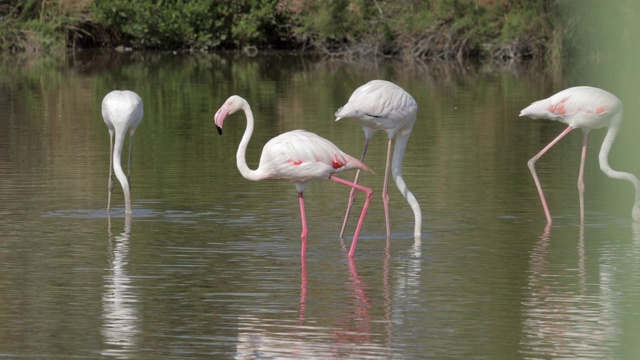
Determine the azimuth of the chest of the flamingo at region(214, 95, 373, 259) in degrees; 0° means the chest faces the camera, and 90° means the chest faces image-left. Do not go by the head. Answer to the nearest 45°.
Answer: approximately 90°

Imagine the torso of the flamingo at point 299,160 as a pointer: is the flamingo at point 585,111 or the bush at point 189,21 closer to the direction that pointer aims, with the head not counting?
the bush

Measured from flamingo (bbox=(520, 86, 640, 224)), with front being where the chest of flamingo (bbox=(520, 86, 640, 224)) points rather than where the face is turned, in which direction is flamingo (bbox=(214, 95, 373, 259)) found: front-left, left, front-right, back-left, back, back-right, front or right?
back-right

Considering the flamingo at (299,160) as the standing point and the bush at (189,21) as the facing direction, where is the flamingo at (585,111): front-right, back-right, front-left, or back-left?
front-right

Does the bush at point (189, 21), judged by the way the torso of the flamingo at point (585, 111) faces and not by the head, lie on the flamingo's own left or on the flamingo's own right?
on the flamingo's own left

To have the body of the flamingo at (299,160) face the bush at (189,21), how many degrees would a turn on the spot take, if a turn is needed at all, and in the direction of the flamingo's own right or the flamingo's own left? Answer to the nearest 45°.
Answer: approximately 90° to the flamingo's own right

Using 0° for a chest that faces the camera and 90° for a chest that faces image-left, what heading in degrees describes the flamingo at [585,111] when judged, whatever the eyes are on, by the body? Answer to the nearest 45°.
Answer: approximately 270°

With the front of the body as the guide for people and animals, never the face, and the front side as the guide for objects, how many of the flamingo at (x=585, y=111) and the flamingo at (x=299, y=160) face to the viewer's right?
1

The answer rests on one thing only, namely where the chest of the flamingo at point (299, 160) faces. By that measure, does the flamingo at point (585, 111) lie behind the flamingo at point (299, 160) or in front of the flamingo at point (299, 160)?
behind

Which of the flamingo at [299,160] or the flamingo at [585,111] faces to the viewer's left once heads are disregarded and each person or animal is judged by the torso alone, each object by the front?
the flamingo at [299,160]

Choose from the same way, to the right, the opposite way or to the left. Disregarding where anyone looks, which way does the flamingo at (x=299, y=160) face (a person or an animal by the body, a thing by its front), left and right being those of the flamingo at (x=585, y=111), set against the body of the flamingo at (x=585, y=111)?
the opposite way
